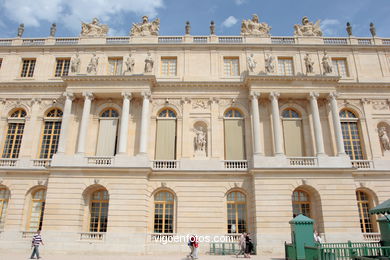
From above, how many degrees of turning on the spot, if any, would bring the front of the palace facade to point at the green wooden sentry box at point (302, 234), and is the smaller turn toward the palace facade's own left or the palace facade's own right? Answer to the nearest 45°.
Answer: approximately 45° to the palace facade's own left

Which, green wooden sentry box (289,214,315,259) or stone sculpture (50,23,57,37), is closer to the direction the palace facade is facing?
the green wooden sentry box

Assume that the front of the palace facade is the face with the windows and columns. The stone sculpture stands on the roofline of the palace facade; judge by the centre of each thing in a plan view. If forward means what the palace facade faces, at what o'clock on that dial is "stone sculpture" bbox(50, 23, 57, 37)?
The stone sculpture is roughly at 3 o'clock from the palace facade.

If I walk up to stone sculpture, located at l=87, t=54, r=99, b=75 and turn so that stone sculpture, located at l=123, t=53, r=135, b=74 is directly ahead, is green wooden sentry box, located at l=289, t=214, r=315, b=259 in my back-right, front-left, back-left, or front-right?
front-right

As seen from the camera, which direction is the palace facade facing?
toward the camera

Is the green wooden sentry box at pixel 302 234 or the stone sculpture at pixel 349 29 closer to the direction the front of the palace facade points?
the green wooden sentry box

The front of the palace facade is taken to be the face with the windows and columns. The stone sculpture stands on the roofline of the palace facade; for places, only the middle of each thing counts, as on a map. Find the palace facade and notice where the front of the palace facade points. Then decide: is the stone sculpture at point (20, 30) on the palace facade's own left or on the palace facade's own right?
on the palace facade's own right

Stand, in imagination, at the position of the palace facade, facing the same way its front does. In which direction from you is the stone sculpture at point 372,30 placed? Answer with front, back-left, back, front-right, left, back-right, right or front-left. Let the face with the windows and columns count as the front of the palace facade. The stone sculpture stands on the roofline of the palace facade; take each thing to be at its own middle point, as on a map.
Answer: left
